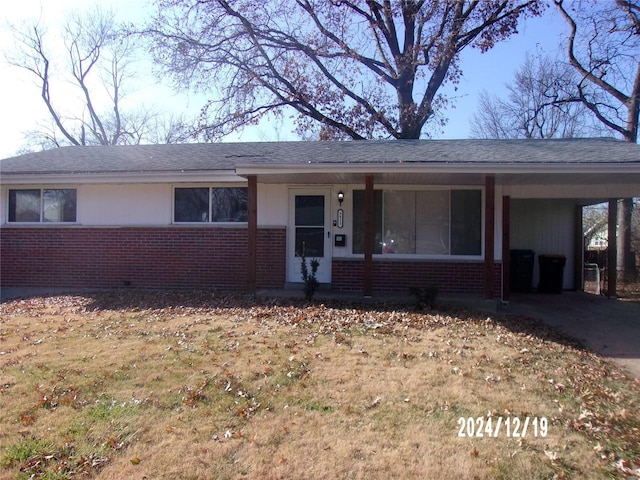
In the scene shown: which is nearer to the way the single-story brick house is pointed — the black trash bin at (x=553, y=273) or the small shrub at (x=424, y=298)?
the small shrub

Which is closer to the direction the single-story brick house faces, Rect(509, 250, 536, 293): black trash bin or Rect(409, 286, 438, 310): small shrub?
the small shrub

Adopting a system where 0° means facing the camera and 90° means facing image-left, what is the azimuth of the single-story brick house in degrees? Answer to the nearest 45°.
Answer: approximately 0°
